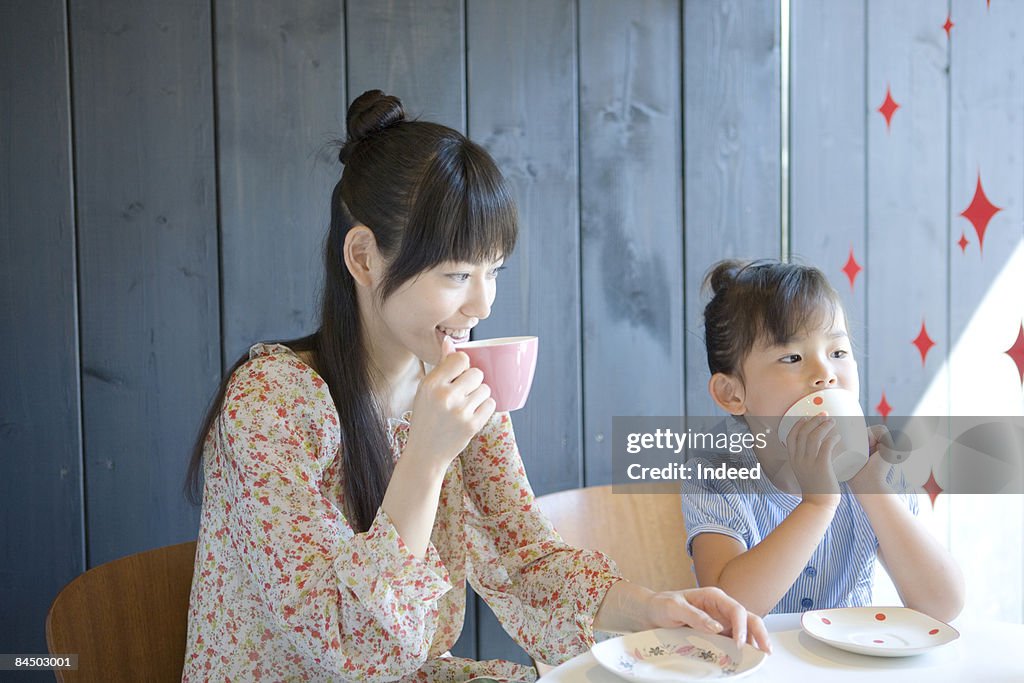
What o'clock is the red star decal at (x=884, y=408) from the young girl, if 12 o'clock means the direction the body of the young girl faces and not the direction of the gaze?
The red star decal is roughly at 8 o'clock from the young girl.

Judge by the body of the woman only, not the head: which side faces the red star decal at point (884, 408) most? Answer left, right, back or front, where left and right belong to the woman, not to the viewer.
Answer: left

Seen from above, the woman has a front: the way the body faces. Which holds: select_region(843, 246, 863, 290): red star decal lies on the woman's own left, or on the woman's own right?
on the woman's own left

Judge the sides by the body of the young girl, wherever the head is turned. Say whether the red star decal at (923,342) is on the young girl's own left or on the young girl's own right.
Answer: on the young girl's own left

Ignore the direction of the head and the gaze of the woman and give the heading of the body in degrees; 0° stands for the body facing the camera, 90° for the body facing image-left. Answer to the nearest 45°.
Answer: approximately 315°

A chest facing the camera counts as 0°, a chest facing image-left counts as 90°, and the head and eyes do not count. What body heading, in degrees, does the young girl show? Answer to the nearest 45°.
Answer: approximately 315°
